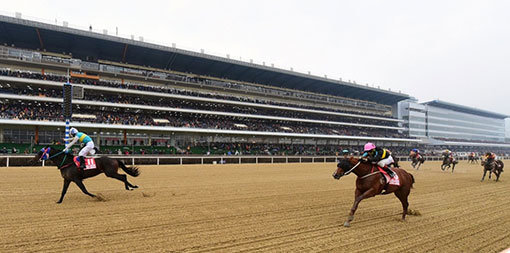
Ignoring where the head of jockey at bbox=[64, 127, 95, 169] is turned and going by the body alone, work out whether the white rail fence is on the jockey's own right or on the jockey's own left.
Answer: on the jockey's own right

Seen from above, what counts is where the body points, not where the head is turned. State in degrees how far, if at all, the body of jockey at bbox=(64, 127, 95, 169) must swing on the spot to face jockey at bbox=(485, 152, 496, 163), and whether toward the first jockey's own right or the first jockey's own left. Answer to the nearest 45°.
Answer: approximately 180°

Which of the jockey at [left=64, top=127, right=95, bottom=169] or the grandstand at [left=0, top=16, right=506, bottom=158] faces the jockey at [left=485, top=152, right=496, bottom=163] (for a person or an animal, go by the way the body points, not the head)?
the grandstand

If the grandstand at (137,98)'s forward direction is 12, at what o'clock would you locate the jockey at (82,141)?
The jockey is roughly at 1 o'clock from the grandstand.

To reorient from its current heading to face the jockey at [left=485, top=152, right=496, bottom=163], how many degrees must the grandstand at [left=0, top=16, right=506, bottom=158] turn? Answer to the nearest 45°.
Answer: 0° — it already faces them

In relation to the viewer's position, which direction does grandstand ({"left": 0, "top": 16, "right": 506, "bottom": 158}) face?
facing the viewer and to the right of the viewer

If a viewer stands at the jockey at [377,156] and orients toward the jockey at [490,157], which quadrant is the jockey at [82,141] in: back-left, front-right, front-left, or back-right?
back-left

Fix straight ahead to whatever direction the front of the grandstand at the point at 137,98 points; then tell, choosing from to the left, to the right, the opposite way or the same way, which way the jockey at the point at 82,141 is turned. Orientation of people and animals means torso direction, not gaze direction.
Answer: to the right

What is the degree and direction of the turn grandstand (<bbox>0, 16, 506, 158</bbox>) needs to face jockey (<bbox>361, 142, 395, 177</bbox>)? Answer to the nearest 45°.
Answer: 0° — it already faces them

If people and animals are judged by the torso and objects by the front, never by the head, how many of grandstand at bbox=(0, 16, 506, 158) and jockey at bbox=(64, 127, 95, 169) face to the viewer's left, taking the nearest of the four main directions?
1

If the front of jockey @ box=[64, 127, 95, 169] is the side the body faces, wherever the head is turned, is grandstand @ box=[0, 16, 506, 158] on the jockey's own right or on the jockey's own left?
on the jockey's own right

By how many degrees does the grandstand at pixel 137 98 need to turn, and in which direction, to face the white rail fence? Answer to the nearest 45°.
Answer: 0° — it already faces it

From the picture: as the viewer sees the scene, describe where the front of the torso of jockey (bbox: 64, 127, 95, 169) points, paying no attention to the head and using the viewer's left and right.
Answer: facing to the left of the viewer

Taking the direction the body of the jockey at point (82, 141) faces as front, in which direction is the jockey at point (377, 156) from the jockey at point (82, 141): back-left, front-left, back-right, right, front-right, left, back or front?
back-left

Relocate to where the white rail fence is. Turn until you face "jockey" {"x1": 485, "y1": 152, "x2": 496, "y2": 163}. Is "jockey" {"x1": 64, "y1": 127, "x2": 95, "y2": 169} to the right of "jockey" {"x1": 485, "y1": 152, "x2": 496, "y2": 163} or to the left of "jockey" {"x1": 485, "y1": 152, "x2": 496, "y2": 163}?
right

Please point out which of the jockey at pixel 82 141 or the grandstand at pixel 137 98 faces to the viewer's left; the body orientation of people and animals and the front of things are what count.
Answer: the jockey
